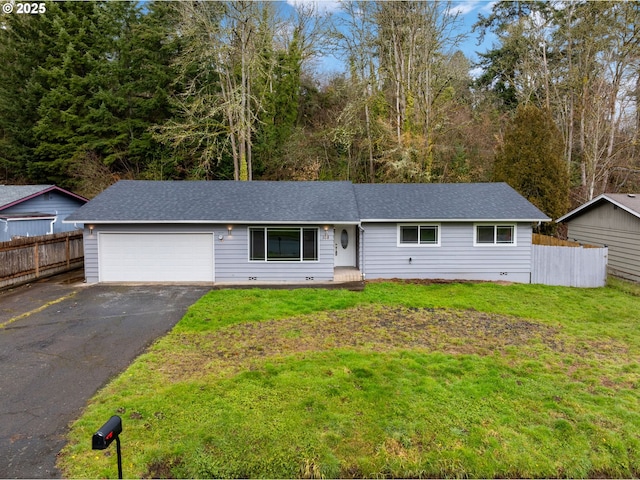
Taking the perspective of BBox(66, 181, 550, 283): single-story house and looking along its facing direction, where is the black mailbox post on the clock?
The black mailbox post is roughly at 12 o'clock from the single-story house.

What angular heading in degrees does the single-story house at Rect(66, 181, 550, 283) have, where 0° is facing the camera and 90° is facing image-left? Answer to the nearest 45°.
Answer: approximately 0°

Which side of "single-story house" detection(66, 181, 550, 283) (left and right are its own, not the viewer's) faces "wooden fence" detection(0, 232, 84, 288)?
right

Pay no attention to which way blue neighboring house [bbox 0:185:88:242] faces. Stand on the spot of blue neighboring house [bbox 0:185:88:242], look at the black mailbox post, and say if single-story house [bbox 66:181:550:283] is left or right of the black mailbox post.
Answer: left

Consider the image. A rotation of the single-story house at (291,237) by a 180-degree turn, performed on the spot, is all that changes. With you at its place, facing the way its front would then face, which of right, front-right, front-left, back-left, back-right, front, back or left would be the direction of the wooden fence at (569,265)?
right

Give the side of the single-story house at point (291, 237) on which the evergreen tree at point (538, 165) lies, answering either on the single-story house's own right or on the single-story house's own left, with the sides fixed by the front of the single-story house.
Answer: on the single-story house's own left

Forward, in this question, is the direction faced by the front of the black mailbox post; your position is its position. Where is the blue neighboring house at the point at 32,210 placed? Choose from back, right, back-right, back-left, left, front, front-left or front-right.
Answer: back-right

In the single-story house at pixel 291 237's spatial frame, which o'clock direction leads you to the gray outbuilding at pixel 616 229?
The gray outbuilding is roughly at 9 o'clock from the single-story house.

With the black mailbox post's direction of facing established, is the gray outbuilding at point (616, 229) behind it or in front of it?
behind

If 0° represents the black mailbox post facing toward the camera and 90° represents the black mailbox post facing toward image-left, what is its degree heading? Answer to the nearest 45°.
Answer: approximately 45°

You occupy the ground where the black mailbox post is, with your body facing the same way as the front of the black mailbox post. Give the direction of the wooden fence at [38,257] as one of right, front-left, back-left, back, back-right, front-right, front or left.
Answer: back-right

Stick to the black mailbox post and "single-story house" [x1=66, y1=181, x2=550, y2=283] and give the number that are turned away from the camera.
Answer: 0
